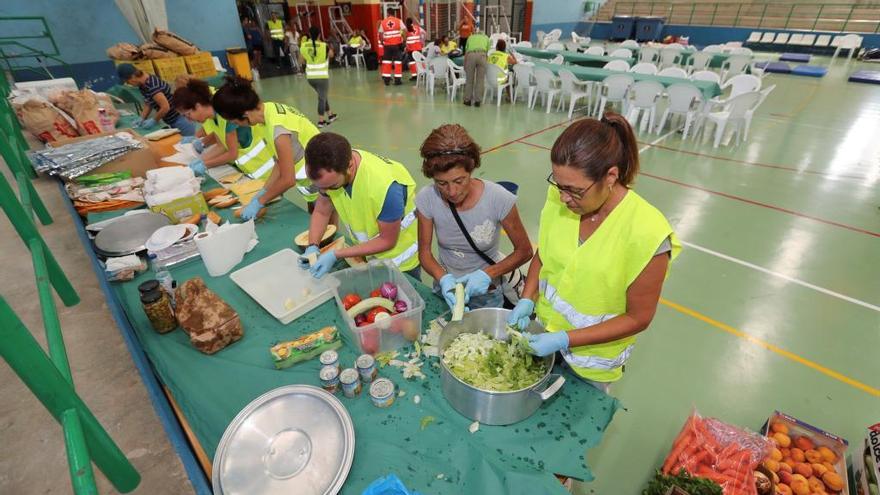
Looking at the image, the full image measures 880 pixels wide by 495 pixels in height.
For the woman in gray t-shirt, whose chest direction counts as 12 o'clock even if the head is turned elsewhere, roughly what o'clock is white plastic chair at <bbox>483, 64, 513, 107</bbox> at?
The white plastic chair is roughly at 6 o'clock from the woman in gray t-shirt.

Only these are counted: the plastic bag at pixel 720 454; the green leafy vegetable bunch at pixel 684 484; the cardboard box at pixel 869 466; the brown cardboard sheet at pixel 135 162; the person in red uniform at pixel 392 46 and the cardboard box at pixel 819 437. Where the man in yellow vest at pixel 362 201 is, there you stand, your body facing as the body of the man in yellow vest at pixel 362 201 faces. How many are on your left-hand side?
4

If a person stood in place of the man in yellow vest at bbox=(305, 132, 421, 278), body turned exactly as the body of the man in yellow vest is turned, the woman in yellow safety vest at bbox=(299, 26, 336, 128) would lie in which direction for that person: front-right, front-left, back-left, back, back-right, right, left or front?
back-right

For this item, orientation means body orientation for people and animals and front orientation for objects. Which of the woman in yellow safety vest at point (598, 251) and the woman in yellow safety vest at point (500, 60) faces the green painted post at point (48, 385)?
the woman in yellow safety vest at point (598, 251)

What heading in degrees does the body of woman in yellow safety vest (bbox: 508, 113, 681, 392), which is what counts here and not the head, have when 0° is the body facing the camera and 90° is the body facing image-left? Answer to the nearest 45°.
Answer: approximately 45°

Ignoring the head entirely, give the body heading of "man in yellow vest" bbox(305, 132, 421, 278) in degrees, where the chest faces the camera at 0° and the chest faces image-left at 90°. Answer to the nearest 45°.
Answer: approximately 45°

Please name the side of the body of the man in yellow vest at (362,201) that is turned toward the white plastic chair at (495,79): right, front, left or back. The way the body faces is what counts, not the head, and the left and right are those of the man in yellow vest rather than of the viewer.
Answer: back

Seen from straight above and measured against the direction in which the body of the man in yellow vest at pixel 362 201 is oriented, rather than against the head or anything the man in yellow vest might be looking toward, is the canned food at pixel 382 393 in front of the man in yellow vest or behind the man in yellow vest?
in front

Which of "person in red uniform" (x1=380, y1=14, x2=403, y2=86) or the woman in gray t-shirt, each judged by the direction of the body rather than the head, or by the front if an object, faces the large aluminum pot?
the woman in gray t-shirt

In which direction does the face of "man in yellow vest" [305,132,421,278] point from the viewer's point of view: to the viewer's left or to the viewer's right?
to the viewer's left
